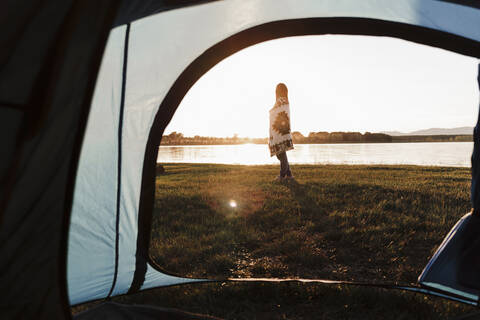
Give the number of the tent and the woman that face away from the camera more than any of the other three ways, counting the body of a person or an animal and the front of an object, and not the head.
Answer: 2

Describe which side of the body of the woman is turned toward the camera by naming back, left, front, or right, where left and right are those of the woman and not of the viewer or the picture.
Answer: back

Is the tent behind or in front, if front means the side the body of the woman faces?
behind

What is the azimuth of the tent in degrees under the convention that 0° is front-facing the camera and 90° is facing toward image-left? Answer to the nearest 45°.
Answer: approximately 180°

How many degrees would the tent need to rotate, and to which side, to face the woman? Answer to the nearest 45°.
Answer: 0° — it already faces them
